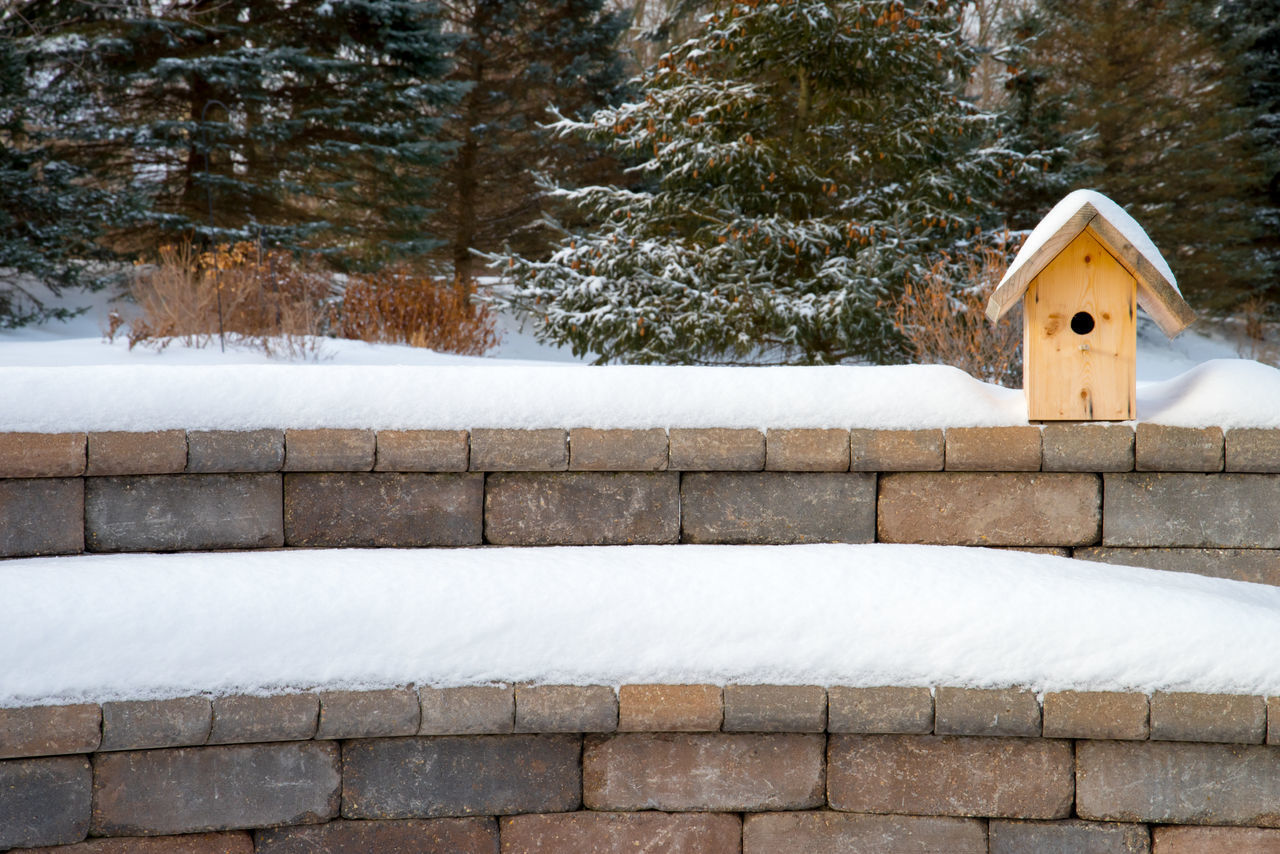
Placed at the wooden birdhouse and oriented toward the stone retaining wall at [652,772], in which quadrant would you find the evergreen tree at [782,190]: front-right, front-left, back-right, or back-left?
back-right

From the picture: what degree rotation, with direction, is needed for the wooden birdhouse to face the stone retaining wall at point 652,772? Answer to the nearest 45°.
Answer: approximately 45° to its right

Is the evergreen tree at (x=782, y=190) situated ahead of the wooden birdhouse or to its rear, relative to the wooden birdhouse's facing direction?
to the rear

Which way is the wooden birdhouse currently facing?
toward the camera
